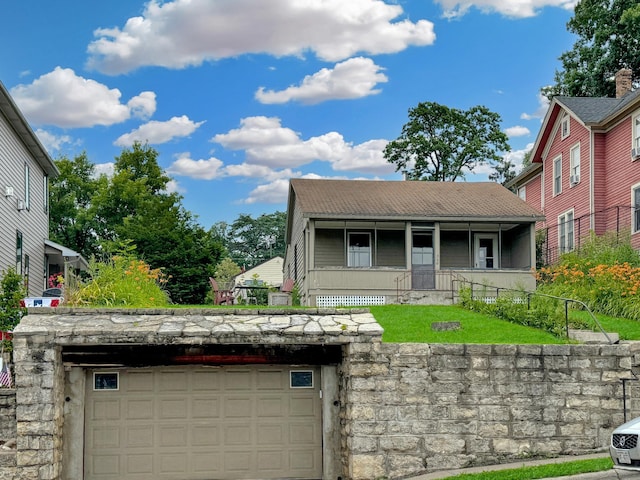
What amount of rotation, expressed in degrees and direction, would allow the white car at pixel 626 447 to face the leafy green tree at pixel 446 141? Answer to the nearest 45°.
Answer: approximately 135° to its right

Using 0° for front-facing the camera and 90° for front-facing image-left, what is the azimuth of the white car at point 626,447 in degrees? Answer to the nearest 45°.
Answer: approximately 45°

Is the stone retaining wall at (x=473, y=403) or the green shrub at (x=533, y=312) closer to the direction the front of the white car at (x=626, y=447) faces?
the stone retaining wall

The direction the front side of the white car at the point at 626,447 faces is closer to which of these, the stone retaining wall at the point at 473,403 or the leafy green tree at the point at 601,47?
the stone retaining wall

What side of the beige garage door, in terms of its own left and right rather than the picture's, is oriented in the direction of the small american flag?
right

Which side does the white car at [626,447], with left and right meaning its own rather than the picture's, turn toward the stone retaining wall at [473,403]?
right
